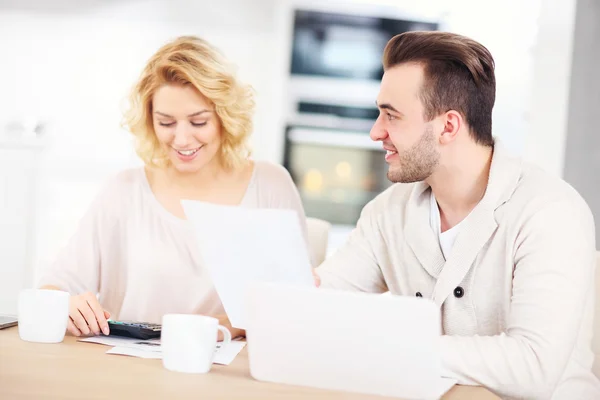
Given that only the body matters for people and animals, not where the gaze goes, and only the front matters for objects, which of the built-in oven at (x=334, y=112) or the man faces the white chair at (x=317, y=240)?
the built-in oven

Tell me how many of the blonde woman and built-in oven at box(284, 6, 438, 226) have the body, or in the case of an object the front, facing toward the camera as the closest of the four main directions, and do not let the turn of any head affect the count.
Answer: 2

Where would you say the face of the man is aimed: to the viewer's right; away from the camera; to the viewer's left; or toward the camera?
to the viewer's left

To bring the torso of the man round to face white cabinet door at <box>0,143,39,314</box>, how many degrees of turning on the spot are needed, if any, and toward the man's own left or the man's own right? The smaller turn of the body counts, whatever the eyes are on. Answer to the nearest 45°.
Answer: approximately 90° to the man's own right

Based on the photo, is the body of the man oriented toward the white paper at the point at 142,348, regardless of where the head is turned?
yes

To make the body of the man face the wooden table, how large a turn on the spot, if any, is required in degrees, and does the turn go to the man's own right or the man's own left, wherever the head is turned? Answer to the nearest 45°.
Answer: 0° — they already face it

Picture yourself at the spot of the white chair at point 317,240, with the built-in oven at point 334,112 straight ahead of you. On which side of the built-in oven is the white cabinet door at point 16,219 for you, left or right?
left

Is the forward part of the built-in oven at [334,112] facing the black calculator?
yes

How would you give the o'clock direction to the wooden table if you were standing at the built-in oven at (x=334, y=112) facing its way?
The wooden table is roughly at 12 o'clock from the built-in oven.

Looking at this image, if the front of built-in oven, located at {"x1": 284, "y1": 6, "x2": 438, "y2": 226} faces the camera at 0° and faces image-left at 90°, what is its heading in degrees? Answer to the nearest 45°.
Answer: approximately 0°

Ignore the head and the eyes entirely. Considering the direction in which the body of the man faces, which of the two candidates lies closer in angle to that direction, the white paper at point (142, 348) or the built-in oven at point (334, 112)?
the white paper
